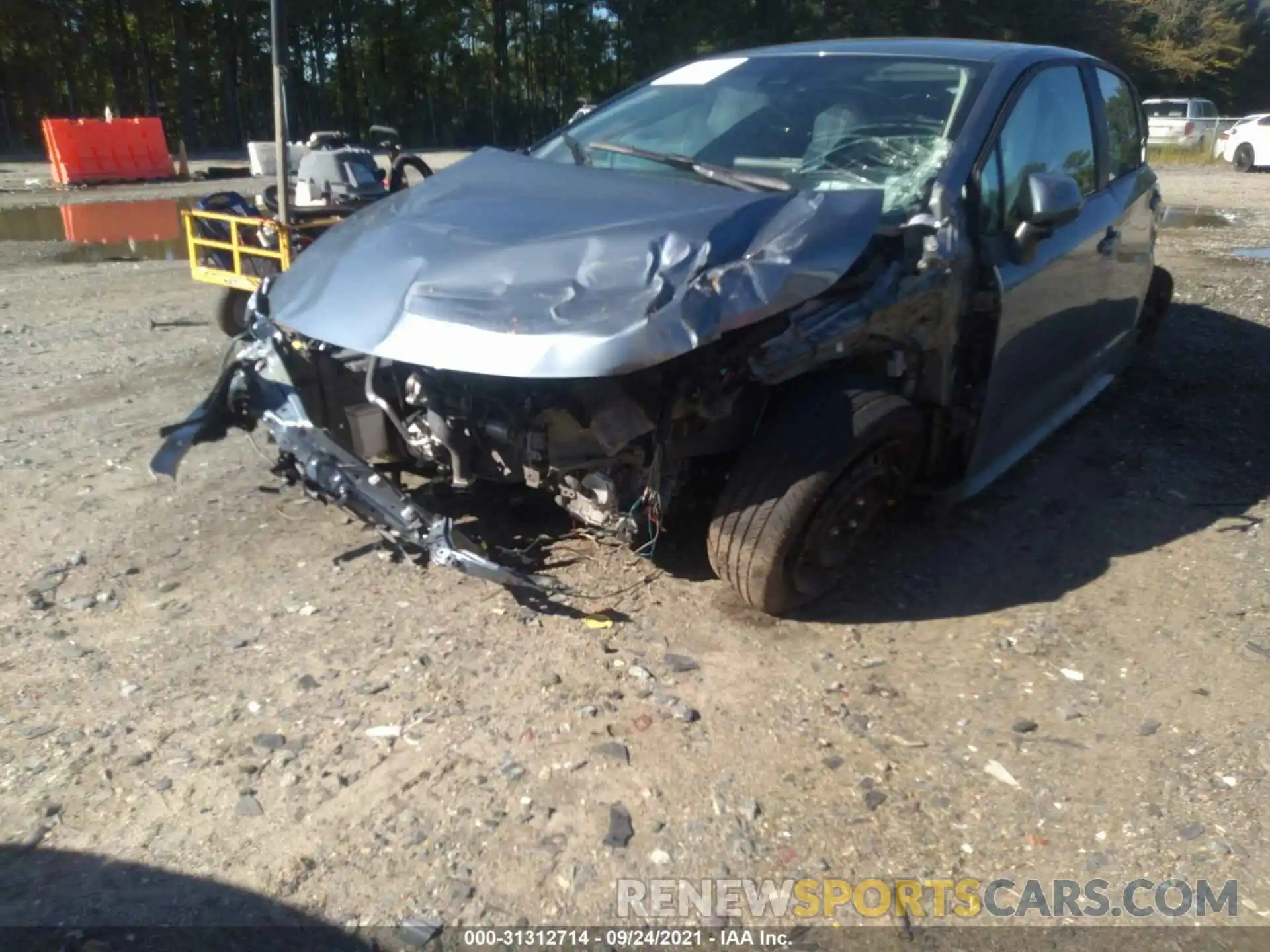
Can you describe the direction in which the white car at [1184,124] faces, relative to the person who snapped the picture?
facing away from the viewer and to the right of the viewer

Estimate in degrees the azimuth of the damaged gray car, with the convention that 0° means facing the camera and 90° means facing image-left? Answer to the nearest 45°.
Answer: approximately 45°

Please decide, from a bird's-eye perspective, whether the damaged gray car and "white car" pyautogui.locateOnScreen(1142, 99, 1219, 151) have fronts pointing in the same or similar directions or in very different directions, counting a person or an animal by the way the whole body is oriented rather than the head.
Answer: very different directions

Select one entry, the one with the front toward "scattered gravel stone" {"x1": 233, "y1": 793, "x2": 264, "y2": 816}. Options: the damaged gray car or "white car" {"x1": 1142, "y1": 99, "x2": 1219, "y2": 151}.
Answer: the damaged gray car

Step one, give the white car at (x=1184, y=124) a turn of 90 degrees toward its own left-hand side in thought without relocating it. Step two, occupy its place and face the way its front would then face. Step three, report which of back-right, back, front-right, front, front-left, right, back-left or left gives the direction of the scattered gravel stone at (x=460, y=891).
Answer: back-left

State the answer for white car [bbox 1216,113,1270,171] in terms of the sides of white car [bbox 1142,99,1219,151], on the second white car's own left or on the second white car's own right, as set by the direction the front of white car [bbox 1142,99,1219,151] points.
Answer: on the second white car's own right
